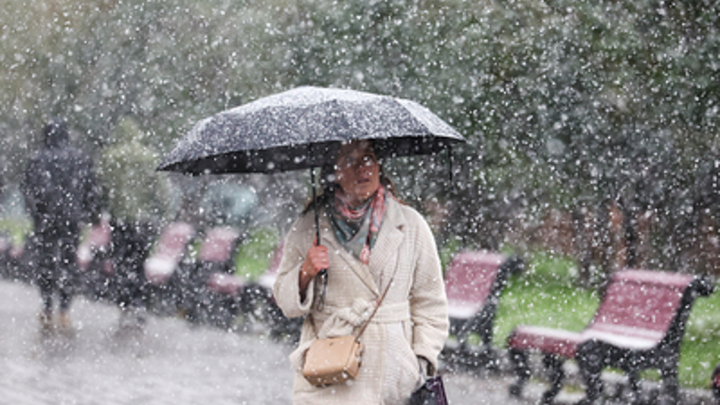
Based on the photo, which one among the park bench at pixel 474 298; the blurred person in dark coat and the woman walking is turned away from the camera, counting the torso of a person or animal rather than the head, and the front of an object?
the blurred person in dark coat

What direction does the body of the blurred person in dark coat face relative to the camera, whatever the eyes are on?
away from the camera

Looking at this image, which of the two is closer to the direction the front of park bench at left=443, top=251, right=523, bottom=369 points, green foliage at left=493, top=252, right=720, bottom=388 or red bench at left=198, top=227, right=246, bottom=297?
the red bench

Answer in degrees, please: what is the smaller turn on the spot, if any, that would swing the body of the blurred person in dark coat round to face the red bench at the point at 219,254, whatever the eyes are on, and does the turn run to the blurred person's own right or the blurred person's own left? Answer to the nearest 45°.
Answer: approximately 90° to the blurred person's own right

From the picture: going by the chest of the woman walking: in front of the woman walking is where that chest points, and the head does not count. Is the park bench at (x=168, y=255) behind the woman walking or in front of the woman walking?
behind

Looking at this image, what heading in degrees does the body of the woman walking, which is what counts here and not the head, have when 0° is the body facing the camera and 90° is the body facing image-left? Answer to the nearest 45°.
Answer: approximately 0°

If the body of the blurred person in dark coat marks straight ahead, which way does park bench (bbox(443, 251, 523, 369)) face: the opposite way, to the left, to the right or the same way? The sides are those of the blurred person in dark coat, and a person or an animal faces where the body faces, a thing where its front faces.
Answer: to the left
